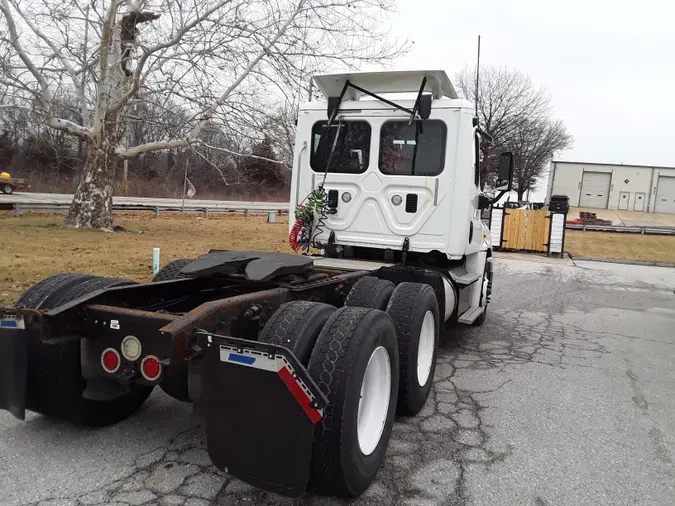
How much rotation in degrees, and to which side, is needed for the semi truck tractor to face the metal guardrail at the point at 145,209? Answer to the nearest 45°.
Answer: approximately 45° to its left

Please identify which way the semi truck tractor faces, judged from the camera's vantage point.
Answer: facing away from the viewer and to the right of the viewer
